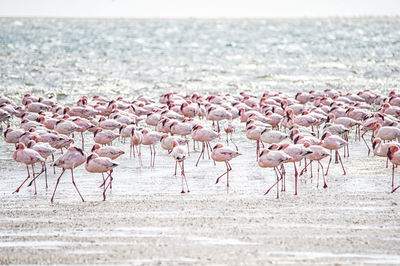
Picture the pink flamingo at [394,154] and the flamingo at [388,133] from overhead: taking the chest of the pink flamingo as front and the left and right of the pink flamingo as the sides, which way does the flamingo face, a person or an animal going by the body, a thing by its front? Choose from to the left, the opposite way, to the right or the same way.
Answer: the same way

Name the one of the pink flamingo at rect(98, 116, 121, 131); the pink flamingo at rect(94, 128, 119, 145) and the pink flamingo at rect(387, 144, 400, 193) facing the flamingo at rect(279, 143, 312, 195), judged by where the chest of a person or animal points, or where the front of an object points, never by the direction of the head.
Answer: the pink flamingo at rect(387, 144, 400, 193)

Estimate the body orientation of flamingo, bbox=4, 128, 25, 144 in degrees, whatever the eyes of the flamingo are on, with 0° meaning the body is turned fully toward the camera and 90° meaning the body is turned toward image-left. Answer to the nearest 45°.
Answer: approximately 90°

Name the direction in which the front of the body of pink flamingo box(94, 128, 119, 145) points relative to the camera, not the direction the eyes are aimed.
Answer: to the viewer's left

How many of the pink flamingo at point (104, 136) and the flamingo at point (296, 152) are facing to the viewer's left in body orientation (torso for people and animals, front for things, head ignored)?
2

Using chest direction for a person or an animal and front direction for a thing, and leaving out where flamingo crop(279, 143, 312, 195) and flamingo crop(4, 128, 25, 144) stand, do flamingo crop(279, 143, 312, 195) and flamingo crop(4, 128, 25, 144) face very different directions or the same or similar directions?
same or similar directions

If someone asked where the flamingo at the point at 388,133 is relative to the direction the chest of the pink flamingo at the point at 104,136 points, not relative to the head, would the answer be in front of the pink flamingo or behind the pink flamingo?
behind

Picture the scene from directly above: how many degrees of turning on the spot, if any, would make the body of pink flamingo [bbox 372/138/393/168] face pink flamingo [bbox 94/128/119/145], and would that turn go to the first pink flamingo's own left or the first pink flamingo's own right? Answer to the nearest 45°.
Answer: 0° — it already faces it

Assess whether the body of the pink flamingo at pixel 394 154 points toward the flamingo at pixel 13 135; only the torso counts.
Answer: yes

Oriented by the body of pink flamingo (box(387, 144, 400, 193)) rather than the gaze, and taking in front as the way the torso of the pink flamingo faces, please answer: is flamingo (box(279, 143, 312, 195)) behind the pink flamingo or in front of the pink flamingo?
in front

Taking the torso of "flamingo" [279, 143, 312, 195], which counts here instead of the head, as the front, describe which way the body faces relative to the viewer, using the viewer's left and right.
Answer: facing to the left of the viewer

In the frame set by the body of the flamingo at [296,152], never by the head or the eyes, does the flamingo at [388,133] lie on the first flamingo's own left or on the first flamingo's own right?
on the first flamingo's own right

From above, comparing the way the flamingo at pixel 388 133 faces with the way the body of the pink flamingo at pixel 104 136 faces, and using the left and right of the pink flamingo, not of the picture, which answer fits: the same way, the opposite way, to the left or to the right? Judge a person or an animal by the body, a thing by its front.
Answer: the same way
